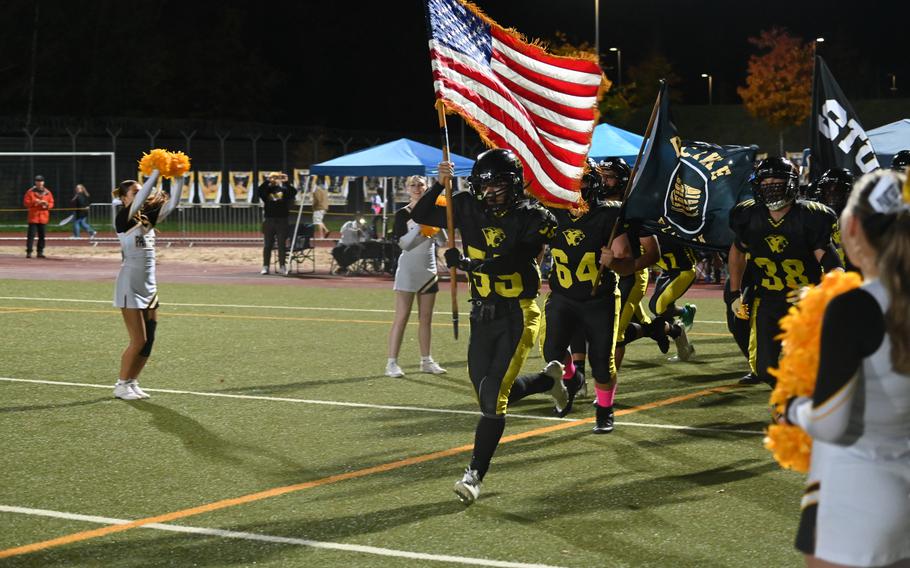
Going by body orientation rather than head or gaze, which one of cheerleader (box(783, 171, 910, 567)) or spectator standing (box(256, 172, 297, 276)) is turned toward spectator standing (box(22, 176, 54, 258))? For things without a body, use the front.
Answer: the cheerleader

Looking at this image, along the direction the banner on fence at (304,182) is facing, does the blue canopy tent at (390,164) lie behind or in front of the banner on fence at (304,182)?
in front

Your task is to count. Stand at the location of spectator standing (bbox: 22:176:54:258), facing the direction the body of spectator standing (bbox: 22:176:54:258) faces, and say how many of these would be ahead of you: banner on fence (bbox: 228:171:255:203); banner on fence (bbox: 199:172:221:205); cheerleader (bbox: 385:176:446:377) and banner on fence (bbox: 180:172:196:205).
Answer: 1

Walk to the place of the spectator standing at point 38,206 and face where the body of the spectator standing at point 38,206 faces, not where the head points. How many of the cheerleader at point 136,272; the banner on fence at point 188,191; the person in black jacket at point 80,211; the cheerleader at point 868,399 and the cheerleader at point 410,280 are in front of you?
3

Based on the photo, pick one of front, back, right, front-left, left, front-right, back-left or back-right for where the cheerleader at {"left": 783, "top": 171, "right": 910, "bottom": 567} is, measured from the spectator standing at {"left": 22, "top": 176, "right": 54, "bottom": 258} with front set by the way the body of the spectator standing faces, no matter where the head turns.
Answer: front

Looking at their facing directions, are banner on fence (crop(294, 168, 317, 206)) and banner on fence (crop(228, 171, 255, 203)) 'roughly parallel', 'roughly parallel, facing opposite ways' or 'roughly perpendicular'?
roughly parallel

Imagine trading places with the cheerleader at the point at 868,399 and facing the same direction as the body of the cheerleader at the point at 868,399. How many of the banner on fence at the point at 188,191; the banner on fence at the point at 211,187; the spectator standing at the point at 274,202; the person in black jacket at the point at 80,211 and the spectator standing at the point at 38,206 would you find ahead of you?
5

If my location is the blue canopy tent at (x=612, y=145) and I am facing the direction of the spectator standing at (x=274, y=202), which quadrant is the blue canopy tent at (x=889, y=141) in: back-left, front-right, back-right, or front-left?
back-left

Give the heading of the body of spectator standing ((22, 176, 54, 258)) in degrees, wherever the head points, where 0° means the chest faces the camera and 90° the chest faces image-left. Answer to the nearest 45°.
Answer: approximately 0°

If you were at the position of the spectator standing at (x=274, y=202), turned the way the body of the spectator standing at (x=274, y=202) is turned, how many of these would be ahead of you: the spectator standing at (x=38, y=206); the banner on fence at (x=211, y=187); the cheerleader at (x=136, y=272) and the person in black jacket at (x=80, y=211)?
1

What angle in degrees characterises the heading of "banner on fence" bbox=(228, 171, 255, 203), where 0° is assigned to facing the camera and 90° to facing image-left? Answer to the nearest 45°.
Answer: approximately 0°

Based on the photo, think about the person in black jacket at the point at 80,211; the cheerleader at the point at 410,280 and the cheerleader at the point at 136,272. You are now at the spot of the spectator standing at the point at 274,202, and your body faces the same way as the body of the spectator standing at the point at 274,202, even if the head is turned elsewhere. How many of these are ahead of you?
2

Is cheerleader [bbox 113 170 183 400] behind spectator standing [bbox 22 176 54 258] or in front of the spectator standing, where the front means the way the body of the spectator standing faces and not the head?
in front

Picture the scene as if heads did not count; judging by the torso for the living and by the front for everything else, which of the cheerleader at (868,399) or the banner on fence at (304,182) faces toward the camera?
the banner on fence

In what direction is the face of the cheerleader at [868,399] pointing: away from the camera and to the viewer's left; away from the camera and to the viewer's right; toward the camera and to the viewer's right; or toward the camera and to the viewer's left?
away from the camera and to the viewer's left

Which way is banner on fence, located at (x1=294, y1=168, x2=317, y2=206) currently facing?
toward the camera
